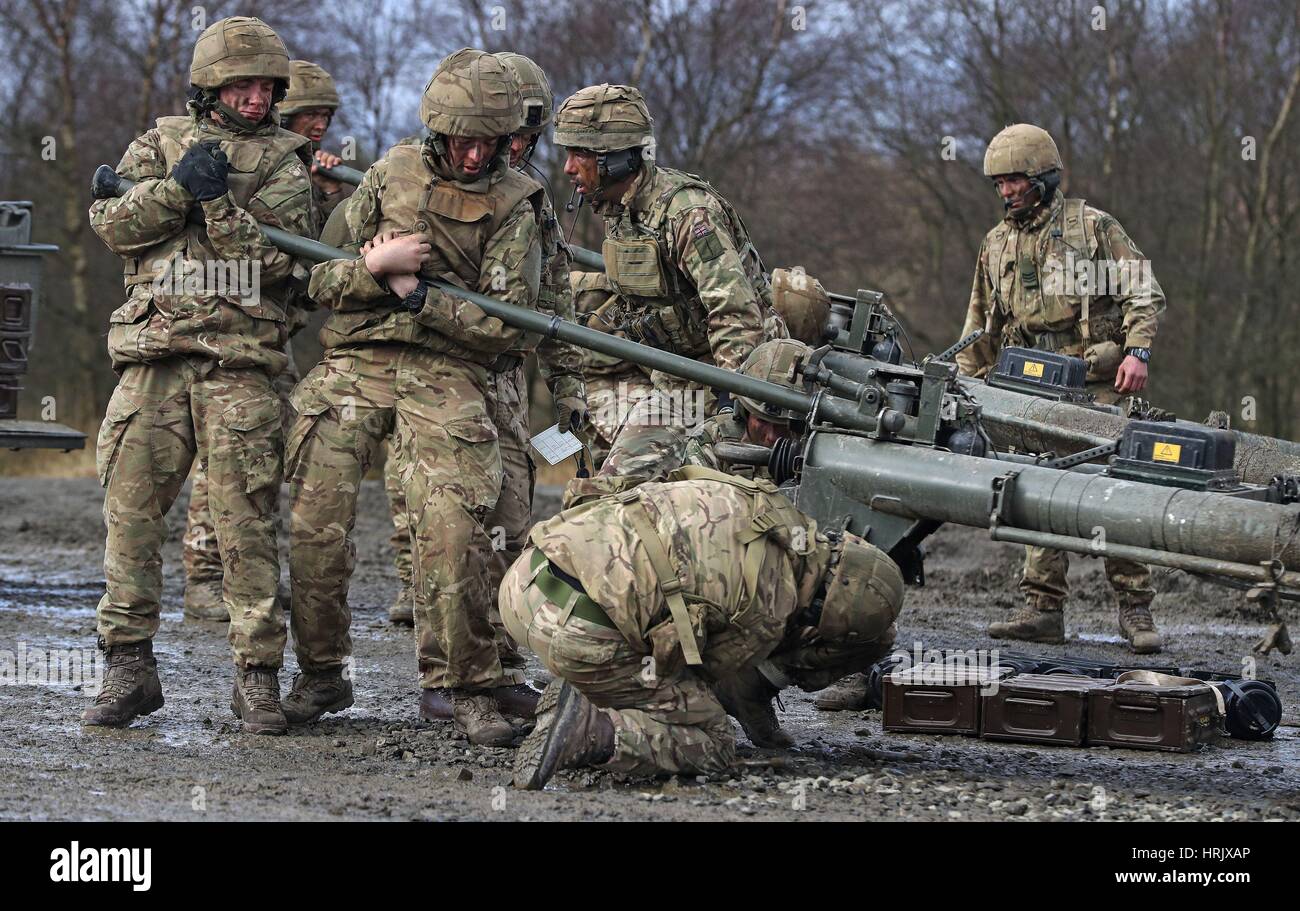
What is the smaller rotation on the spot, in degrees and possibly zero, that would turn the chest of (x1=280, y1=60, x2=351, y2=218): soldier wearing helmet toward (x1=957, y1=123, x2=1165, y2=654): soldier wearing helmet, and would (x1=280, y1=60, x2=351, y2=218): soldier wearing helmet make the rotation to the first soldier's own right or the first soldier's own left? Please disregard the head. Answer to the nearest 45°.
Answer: approximately 45° to the first soldier's own left

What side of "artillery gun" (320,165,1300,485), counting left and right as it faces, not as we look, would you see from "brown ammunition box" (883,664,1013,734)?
left

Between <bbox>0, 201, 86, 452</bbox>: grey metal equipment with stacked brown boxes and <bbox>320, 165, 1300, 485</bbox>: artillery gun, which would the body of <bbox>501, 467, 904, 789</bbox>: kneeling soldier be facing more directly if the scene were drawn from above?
the artillery gun

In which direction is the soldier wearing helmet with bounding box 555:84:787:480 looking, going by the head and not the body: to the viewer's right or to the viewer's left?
to the viewer's left

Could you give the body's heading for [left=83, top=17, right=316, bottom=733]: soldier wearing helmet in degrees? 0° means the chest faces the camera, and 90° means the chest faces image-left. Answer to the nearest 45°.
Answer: approximately 0°

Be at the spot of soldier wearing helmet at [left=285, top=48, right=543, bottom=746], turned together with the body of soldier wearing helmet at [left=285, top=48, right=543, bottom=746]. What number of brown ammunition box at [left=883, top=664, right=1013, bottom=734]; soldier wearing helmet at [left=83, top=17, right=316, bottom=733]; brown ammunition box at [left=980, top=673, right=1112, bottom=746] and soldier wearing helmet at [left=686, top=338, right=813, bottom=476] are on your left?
3

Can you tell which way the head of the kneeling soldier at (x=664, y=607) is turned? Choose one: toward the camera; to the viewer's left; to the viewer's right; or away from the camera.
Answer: to the viewer's right

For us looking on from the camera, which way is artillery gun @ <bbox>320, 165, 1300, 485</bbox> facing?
facing to the left of the viewer

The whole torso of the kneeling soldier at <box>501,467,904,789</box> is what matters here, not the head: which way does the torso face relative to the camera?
to the viewer's right

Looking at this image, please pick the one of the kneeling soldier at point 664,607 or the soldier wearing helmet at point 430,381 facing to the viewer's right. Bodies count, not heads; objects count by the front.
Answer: the kneeling soldier
